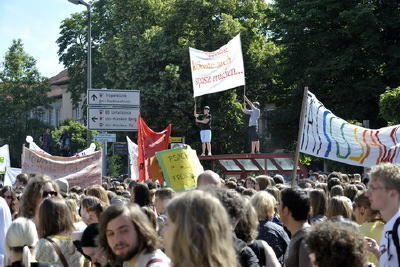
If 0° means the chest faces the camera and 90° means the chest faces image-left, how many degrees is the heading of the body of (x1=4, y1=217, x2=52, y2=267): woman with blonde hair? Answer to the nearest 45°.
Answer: approximately 180°

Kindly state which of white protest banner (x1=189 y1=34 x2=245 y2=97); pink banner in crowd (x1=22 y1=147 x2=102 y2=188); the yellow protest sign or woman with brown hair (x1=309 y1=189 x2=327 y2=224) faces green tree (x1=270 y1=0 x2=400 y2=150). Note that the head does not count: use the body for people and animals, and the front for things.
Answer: the woman with brown hair

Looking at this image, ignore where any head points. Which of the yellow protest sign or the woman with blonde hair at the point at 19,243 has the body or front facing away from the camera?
the woman with blonde hair

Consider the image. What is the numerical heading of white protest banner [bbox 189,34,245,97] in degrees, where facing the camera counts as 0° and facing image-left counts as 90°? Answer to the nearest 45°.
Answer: approximately 0°

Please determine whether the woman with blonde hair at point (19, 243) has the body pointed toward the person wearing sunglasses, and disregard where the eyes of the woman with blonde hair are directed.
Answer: yes

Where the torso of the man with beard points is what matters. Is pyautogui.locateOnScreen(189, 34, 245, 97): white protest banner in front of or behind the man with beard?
behind

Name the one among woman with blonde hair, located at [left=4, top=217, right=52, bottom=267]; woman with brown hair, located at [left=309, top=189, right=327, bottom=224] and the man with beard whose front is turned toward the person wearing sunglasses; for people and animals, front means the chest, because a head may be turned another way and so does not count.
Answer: woman with blonde hair, located at [left=4, top=217, right=52, bottom=267]

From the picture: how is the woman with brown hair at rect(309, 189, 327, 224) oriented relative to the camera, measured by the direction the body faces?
away from the camera

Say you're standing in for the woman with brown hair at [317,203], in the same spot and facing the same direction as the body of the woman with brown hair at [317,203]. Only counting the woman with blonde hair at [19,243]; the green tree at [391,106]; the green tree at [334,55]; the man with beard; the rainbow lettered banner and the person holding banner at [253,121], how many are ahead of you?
4
